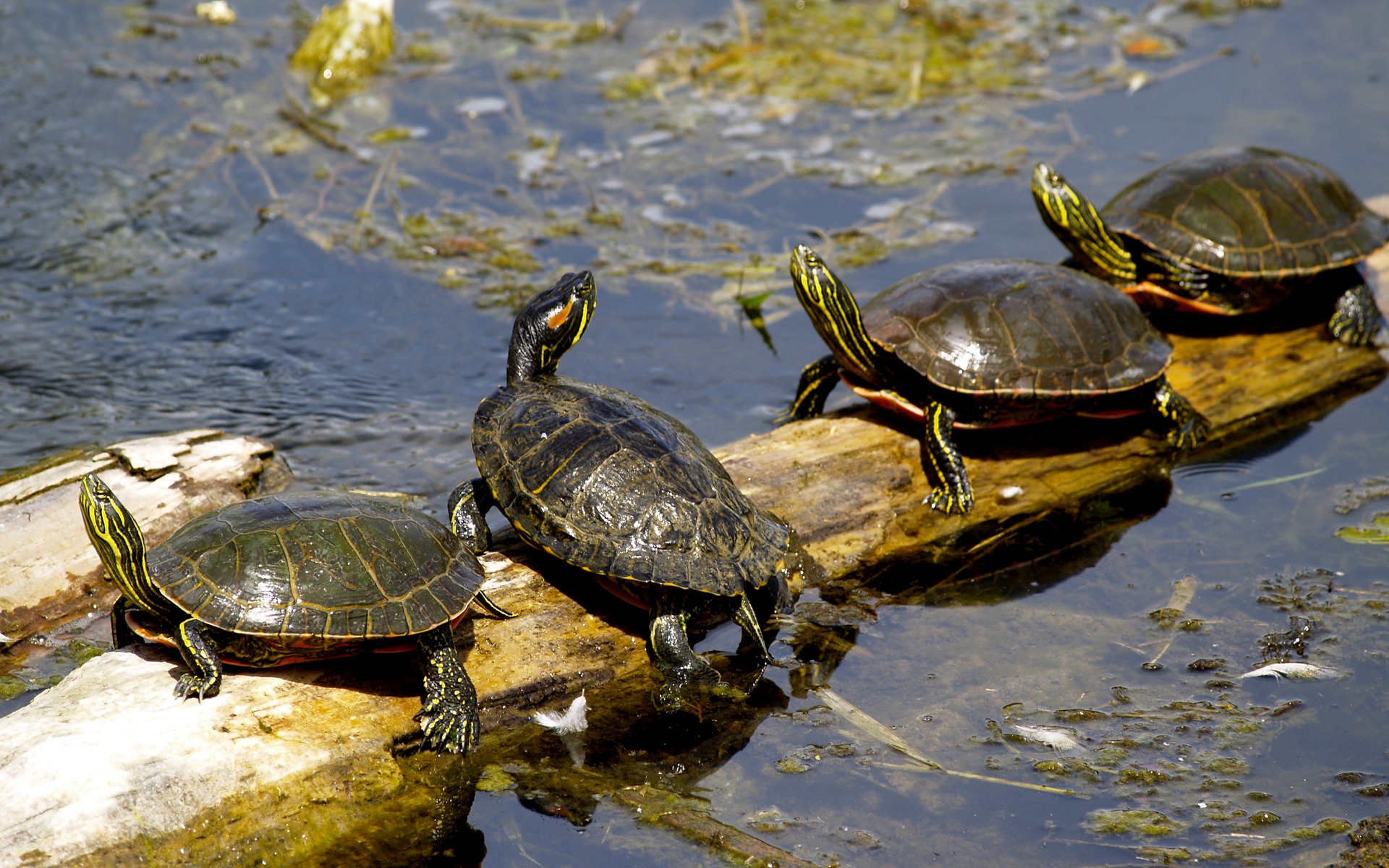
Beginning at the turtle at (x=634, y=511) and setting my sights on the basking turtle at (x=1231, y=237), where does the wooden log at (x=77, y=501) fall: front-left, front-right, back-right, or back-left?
back-left

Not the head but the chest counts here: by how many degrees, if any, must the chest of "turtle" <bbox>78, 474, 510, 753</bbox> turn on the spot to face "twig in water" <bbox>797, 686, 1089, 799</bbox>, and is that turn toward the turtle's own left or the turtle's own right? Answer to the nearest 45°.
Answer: approximately 180°

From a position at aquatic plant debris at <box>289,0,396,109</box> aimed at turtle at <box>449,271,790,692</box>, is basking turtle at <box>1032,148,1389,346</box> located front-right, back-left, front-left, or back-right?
front-left

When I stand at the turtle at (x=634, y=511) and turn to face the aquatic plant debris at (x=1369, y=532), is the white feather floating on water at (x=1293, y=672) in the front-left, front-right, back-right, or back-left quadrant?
front-right

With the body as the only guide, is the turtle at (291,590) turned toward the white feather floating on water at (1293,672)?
no

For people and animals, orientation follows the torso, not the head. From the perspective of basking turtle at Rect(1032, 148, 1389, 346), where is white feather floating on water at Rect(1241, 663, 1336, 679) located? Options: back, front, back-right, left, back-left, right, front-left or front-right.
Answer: left

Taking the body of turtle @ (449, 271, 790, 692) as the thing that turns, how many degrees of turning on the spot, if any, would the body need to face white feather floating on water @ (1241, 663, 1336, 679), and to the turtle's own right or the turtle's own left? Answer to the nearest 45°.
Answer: approximately 135° to the turtle's own right

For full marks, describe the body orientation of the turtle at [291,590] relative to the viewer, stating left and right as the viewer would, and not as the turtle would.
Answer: facing to the left of the viewer

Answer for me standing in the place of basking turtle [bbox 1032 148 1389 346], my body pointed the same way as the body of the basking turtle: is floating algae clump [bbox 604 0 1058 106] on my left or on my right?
on my right

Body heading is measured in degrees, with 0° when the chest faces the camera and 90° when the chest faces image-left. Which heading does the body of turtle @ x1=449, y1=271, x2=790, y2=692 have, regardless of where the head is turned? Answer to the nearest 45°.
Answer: approximately 135°

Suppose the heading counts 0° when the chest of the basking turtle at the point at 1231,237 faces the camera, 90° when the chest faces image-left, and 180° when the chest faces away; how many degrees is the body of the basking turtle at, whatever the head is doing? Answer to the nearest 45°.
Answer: approximately 90°

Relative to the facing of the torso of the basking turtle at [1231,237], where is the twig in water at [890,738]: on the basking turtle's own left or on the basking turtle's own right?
on the basking turtle's own left

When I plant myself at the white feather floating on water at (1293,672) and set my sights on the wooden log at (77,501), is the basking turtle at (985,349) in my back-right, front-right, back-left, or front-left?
front-right

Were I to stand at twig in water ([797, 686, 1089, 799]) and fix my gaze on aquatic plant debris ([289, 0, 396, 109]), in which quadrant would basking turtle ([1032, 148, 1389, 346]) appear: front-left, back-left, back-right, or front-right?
front-right

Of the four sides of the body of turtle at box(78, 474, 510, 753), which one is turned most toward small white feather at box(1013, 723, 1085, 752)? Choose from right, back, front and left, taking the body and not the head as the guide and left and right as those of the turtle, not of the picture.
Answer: back

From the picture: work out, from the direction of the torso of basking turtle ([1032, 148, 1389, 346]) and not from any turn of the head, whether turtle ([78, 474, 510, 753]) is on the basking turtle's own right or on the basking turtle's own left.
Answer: on the basking turtle's own left

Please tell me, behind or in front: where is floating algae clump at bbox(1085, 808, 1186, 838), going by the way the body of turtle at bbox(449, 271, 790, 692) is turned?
behind
